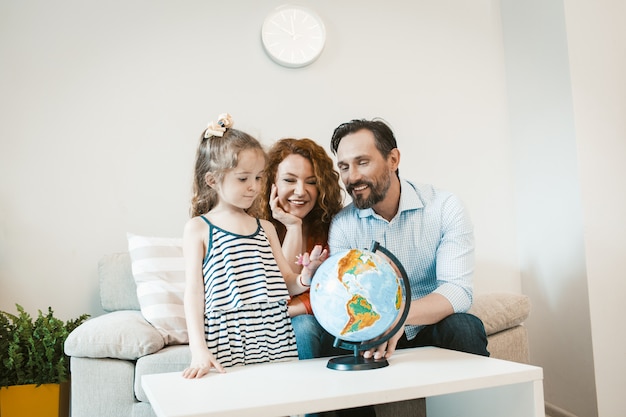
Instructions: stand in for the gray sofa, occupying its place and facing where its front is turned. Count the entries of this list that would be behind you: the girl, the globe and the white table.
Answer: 0

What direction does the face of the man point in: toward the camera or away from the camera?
toward the camera

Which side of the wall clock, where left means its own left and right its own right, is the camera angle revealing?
front

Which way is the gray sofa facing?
toward the camera

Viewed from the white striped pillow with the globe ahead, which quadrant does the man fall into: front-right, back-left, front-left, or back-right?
front-left

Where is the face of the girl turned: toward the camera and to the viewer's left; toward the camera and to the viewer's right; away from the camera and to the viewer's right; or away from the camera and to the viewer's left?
toward the camera and to the viewer's right

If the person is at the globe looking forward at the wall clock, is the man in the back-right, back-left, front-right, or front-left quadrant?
front-right

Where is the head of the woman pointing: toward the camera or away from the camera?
toward the camera

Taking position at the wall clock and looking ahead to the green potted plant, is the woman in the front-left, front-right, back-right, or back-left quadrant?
front-left

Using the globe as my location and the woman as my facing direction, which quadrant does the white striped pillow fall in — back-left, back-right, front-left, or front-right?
front-left
